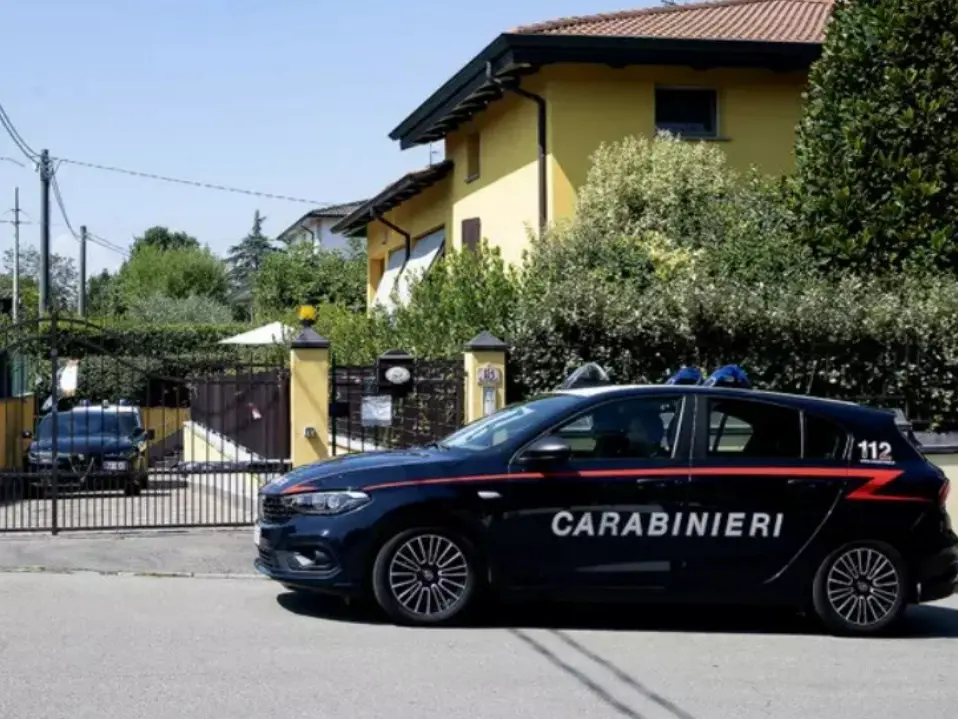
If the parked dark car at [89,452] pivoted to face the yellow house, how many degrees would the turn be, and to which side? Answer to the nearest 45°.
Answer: approximately 90° to its left

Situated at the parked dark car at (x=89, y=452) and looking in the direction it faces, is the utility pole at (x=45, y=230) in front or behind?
behind

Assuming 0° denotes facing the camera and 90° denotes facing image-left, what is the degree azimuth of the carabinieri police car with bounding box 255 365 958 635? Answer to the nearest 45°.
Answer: approximately 90°

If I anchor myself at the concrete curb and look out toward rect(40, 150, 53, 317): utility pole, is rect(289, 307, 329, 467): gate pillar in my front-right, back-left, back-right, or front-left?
front-right

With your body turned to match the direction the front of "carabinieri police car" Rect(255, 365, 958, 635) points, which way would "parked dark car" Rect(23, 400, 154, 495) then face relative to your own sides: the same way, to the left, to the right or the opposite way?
to the left

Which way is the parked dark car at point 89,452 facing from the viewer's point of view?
toward the camera

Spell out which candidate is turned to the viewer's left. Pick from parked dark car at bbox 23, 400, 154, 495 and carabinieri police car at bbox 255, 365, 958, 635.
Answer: the carabinieri police car

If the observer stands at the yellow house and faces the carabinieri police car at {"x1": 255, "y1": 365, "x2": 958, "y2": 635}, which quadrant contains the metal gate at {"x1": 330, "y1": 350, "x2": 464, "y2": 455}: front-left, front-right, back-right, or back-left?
front-right

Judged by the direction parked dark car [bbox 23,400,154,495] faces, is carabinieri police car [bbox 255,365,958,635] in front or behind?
in front

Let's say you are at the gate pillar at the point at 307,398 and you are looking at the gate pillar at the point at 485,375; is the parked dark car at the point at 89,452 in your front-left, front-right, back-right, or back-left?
back-left
